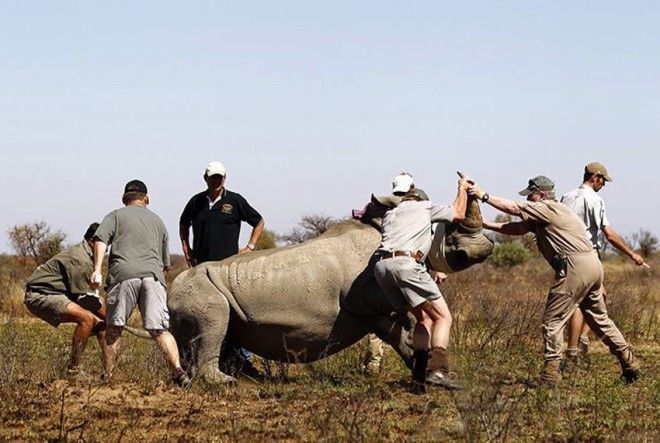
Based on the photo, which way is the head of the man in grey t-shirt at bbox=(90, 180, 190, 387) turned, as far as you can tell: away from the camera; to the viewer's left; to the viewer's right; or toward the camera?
away from the camera

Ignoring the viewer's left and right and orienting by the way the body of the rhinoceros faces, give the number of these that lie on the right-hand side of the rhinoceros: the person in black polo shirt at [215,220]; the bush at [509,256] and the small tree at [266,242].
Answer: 0

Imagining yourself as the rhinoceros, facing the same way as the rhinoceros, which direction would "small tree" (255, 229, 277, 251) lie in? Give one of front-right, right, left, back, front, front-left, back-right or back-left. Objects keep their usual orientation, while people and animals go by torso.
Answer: left

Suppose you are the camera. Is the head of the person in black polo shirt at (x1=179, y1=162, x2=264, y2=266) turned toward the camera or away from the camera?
toward the camera

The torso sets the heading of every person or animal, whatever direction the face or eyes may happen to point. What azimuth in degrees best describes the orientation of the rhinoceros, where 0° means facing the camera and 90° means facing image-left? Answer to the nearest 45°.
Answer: approximately 270°

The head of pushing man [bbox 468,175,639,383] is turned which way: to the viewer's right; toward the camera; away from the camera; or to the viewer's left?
to the viewer's left

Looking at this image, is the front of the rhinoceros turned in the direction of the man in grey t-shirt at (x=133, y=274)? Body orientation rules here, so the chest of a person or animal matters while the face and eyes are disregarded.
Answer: no

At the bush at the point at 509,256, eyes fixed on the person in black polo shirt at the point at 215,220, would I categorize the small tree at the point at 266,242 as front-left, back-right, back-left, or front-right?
front-right

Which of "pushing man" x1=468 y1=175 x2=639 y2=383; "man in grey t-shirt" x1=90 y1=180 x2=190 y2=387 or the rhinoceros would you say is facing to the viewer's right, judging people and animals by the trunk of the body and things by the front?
the rhinoceros

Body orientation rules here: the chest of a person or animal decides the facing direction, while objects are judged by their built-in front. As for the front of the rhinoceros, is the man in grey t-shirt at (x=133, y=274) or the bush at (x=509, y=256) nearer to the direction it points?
the bush

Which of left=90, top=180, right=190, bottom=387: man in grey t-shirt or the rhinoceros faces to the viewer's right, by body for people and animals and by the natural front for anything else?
the rhinoceros

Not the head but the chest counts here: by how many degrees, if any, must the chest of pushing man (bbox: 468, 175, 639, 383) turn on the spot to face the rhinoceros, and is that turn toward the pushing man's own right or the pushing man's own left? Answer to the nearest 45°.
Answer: approximately 45° to the pushing man's own left

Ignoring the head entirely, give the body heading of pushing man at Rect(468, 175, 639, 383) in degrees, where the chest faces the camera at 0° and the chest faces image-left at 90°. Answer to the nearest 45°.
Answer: approximately 135°

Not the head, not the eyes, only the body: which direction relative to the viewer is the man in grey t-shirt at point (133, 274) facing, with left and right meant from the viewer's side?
facing away from the viewer

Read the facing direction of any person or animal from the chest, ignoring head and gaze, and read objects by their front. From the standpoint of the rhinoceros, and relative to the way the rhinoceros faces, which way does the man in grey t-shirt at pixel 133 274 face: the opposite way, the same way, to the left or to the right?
to the left

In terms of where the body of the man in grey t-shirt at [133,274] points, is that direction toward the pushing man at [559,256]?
no

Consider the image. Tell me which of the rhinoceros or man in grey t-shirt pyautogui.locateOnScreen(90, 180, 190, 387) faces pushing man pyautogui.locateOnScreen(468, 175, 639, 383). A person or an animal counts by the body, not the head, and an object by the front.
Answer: the rhinoceros
